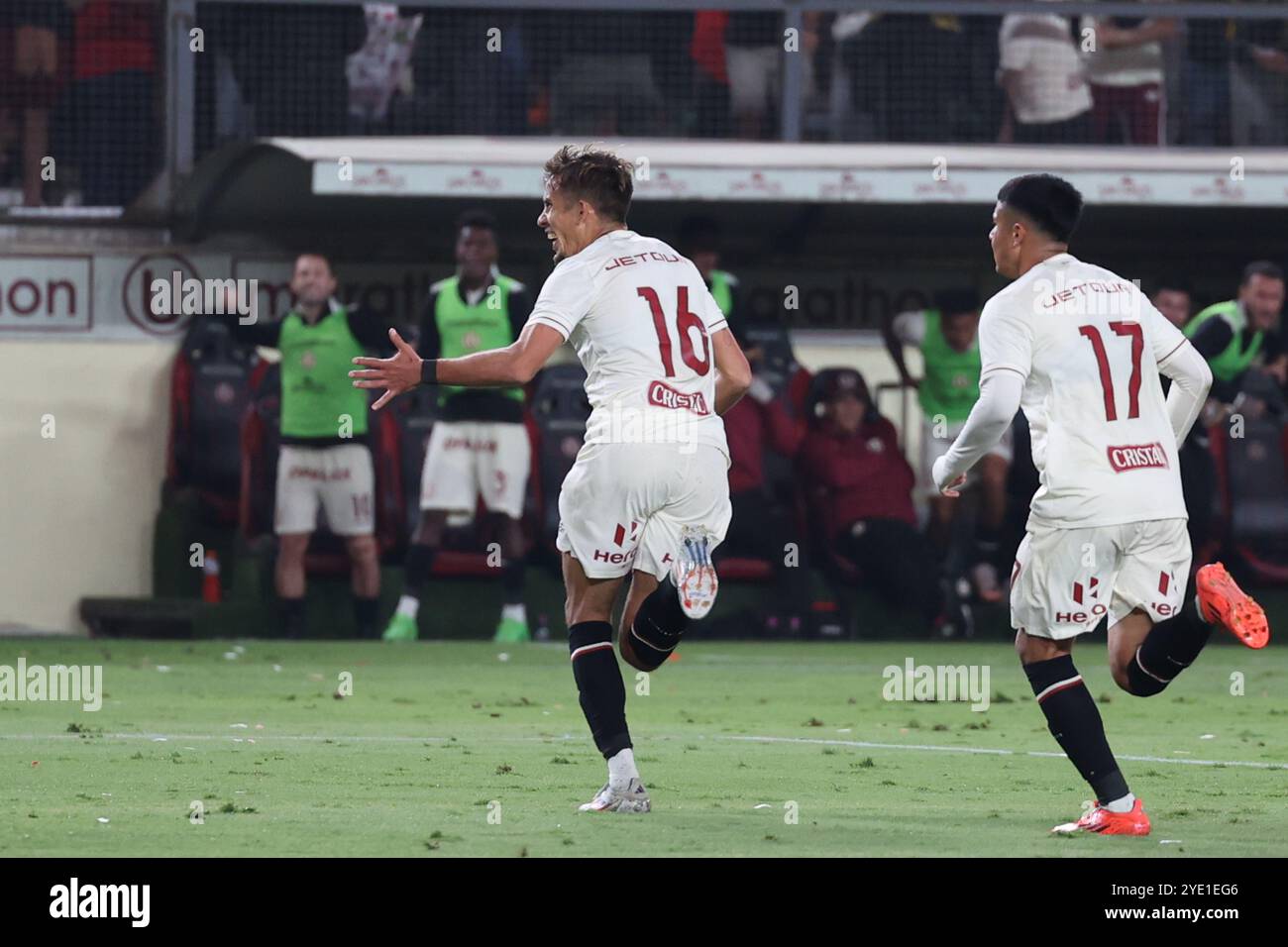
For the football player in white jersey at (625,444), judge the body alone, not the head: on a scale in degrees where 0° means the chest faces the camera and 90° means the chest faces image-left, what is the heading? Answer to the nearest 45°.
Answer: approximately 135°

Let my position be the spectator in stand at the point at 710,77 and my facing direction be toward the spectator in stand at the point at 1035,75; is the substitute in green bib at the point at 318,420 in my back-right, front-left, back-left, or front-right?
back-right

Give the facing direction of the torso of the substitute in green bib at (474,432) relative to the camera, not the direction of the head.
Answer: toward the camera

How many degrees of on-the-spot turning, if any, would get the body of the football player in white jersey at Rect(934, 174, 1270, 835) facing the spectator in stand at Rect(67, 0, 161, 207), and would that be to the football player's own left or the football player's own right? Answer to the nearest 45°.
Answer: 0° — they already face them

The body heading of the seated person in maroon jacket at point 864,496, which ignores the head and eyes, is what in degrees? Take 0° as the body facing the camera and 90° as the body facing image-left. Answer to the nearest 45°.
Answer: approximately 0°

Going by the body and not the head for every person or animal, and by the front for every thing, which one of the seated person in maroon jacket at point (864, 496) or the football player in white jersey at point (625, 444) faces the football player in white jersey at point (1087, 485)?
the seated person in maroon jacket

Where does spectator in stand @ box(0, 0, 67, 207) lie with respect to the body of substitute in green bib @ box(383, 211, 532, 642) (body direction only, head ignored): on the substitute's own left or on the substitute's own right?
on the substitute's own right

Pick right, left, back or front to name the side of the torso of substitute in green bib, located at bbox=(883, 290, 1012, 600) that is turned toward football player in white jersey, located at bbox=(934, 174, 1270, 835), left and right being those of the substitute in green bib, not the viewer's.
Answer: front

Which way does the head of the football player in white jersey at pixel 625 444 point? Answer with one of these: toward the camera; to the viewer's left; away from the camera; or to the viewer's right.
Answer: to the viewer's left

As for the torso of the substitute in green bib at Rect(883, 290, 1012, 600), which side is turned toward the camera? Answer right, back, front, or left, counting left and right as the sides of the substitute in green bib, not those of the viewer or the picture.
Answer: front
